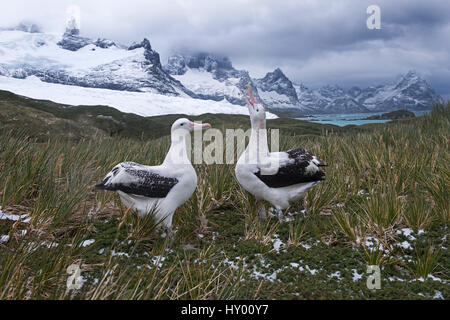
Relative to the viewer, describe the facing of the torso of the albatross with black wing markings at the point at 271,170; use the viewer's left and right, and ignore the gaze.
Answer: facing to the left of the viewer

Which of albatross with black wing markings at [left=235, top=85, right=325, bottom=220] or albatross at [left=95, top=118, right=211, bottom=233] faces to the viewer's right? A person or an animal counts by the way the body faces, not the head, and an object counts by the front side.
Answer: the albatross

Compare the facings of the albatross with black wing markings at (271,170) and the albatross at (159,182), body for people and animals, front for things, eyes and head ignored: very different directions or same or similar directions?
very different directions

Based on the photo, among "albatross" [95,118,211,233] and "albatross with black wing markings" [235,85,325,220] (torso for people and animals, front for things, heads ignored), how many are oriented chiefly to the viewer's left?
1

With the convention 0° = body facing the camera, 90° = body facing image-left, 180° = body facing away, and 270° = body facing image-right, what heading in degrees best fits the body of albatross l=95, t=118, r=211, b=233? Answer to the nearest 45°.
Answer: approximately 270°
